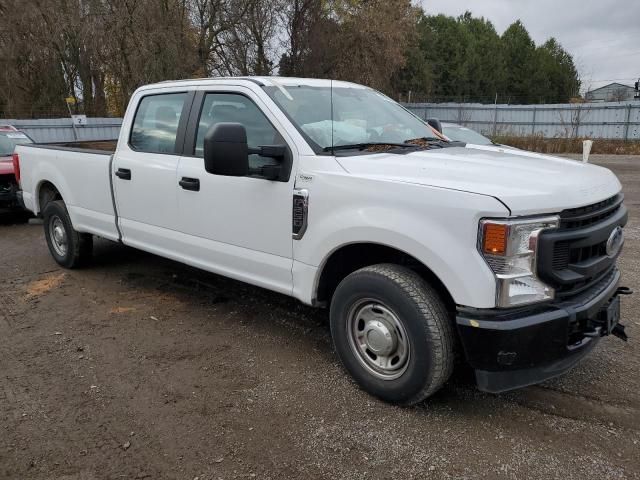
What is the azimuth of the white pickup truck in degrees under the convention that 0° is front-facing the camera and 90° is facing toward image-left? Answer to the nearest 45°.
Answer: approximately 315°

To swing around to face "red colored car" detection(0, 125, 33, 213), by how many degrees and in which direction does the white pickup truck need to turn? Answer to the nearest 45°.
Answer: approximately 180°
